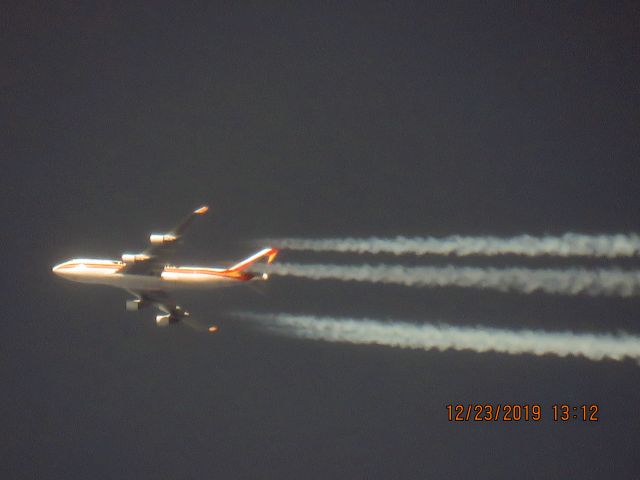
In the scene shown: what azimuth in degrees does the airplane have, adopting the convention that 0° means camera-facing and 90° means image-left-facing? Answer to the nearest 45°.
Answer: approximately 90°
